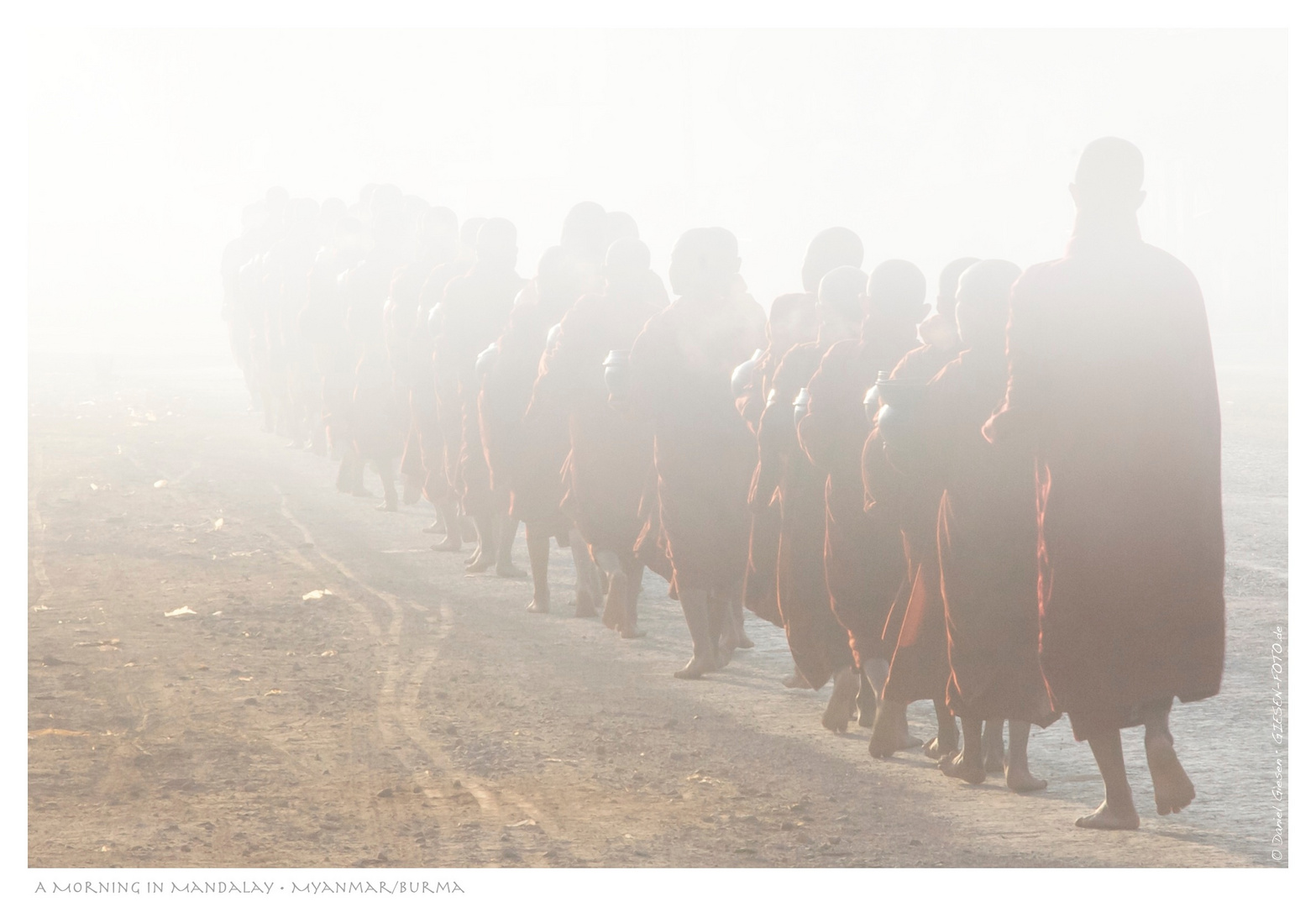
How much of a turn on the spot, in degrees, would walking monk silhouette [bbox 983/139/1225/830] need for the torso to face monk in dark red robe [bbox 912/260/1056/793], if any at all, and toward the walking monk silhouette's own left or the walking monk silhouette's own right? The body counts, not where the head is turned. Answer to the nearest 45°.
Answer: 0° — they already face them

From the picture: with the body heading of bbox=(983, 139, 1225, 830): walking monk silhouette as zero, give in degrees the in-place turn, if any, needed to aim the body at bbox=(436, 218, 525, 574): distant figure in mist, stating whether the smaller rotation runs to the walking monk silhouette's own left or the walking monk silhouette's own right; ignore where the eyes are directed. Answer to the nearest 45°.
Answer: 0° — they already face them

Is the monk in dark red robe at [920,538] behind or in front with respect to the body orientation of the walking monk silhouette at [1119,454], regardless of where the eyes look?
in front

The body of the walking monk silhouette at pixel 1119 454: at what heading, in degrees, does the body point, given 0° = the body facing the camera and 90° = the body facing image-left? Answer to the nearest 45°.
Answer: approximately 135°

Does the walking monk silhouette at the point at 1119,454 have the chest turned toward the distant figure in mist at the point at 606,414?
yes

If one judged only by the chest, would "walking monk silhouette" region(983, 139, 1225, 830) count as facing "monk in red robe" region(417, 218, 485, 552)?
yes

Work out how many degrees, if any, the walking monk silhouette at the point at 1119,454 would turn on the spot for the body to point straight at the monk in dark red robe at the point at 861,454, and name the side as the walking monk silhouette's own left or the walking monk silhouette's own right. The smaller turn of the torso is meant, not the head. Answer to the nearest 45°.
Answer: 0° — they already face them

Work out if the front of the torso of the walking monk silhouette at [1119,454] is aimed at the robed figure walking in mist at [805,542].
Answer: yes
